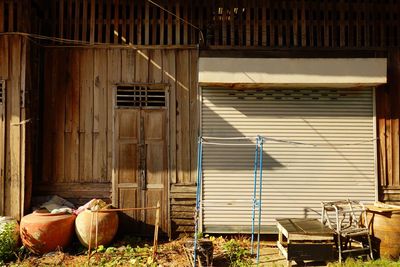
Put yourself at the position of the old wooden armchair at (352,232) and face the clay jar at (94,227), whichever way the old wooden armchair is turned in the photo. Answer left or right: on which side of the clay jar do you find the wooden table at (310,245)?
left

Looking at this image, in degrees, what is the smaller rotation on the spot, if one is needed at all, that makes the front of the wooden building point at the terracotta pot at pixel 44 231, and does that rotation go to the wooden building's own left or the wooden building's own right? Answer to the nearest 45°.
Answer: approximately 90° to the wooden building's own right

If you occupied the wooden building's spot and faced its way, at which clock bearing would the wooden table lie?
The wooden table is roughly at 10 o'clock from the wooden building.

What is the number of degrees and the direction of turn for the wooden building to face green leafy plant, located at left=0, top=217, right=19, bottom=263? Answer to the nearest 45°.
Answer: approximately 90° to its right

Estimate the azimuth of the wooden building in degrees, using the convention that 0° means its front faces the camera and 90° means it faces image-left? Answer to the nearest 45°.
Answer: approximately 0°
